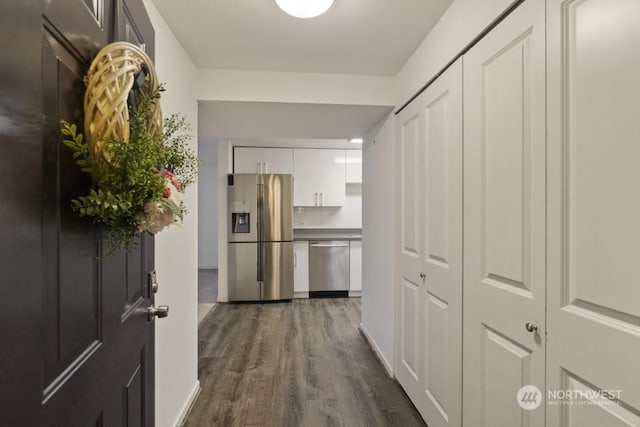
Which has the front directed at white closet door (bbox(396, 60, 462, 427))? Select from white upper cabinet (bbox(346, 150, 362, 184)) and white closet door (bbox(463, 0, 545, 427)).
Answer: the white upper cabinet

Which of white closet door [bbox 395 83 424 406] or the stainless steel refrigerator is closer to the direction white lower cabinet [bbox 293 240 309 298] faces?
the white closet door

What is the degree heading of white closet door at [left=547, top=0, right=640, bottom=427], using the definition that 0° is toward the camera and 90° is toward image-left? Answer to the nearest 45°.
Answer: approximately 45°

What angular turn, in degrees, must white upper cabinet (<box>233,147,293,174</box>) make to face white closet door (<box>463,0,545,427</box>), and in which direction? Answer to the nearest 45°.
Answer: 0° — it already faces it

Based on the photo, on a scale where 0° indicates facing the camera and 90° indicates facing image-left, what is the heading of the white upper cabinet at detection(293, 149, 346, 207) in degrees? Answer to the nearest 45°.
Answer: approximately 0°
